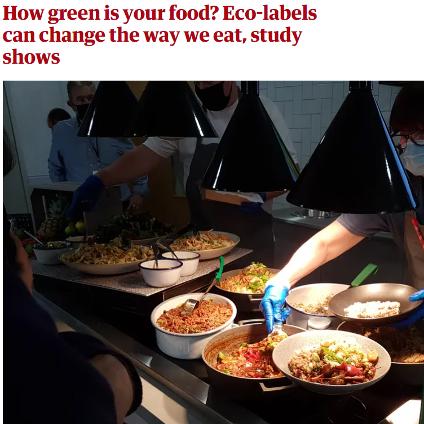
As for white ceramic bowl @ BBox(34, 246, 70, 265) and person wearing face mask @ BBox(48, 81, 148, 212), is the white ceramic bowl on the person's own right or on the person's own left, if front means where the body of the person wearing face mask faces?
on the person's own right

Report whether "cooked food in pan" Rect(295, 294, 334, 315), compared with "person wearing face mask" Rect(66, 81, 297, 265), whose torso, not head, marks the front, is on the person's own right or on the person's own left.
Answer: on the person's own left

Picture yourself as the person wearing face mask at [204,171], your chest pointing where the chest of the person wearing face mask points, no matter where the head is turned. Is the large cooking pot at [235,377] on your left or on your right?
on your left

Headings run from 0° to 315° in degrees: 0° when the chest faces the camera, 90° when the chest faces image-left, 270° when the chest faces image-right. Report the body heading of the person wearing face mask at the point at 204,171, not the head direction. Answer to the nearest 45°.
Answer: approximately 45°

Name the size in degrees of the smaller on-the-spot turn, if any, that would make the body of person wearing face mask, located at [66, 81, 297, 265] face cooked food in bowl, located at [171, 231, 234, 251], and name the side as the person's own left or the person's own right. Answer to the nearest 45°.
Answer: approximately 45° to the person's own left
